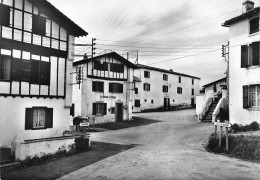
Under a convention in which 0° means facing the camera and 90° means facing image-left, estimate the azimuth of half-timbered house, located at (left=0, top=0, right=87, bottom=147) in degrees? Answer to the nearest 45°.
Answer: approximately 315°

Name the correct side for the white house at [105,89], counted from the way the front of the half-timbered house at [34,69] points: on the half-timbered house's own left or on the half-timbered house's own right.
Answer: on the half-timbered house's own left

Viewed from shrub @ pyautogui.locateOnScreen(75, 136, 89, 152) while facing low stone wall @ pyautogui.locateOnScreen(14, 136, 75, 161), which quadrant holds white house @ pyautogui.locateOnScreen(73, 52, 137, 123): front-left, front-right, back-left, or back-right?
back-right

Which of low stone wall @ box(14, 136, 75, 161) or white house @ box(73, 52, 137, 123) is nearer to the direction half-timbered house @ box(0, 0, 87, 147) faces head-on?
the low stone wall

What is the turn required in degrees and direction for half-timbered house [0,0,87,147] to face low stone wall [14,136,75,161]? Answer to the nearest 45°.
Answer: approximately 45° to its right

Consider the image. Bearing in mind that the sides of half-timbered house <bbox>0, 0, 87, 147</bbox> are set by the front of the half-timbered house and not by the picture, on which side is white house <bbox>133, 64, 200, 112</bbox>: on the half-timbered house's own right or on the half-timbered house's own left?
on the half-timbered house's own left

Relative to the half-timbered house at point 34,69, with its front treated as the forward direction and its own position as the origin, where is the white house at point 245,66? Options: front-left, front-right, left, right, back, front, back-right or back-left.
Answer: front-left
